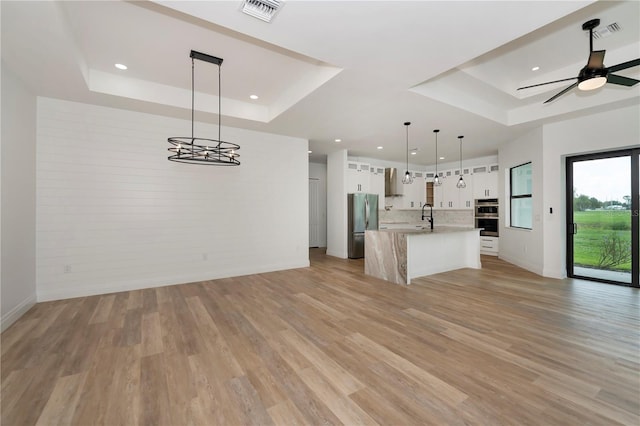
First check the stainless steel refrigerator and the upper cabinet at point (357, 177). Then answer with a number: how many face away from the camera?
0

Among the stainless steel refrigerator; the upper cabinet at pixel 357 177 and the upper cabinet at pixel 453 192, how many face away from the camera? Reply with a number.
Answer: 0

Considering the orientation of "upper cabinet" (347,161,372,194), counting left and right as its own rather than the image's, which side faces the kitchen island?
front

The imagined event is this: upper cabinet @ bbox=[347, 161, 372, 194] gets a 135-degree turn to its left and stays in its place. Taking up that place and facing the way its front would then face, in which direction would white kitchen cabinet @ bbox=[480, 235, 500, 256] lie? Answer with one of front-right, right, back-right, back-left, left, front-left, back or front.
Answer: right

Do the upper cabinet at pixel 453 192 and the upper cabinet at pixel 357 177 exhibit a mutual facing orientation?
no

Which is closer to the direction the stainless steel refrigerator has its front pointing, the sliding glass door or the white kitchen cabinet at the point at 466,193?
the sliding glass door

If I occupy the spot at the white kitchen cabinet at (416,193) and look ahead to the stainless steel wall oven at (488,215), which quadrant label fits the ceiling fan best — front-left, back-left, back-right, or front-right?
front-right

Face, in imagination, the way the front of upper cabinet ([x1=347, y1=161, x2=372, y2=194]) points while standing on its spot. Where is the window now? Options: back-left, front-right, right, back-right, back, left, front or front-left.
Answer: front-left

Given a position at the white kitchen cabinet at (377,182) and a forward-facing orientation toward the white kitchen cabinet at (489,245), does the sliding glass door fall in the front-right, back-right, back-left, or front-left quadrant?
front-right

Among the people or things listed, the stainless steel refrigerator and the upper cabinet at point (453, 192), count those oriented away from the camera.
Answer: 0

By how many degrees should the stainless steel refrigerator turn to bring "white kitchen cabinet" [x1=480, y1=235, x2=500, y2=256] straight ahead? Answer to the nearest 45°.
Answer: approximately 45° to its left

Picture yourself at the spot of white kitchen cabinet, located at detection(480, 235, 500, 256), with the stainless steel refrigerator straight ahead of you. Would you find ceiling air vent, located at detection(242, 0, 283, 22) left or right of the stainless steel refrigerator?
left

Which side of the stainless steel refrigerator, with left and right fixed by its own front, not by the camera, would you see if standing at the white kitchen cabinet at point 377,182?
left

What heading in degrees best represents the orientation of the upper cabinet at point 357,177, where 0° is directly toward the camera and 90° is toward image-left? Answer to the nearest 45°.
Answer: approximately 315°

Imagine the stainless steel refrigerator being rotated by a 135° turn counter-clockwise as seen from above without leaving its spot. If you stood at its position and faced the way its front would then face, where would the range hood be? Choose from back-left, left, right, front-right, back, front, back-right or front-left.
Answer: front-right

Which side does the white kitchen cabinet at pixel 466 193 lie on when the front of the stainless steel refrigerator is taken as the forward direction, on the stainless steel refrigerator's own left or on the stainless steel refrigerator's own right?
on the stainless steel refrigerator's own left

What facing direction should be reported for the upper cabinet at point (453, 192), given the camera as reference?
facing the viewer and to the left of the viewer

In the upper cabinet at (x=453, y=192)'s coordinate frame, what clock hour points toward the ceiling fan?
The ceiling fan is roughly at 10 o'clock from the upper cabinet.

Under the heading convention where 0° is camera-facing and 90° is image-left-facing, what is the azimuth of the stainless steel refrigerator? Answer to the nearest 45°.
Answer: approximately 315°

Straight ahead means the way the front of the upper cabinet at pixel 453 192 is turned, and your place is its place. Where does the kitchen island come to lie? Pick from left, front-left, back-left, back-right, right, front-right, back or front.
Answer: front-left

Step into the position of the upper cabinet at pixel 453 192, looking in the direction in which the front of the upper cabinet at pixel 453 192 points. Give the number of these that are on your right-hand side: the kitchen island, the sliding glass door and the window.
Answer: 0

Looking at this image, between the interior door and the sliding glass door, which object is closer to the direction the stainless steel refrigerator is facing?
the sliding glass door
